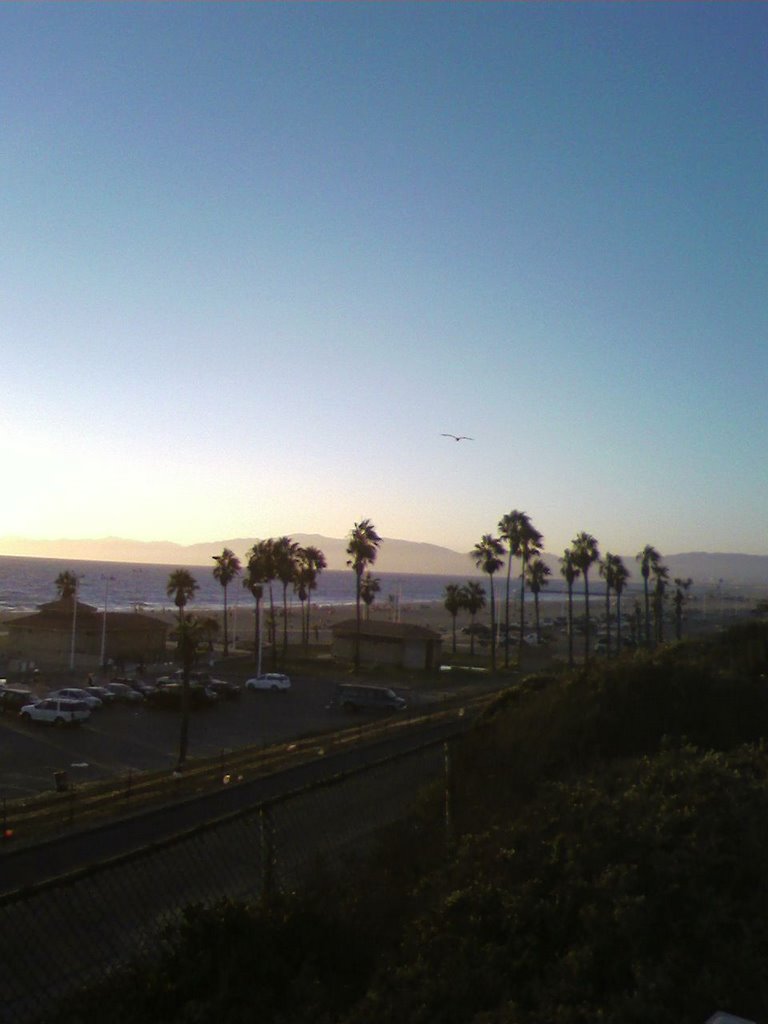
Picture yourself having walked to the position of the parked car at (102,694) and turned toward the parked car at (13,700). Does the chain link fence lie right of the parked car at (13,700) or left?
left

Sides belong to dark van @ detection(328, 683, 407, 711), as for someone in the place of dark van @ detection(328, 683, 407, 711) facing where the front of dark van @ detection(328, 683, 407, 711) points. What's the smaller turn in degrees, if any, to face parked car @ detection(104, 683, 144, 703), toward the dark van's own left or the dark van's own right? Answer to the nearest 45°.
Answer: approximately 180°

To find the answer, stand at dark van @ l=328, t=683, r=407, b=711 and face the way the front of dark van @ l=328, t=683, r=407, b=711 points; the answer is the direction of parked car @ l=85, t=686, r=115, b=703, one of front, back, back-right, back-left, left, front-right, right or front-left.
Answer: back

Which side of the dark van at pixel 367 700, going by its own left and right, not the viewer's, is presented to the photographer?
right

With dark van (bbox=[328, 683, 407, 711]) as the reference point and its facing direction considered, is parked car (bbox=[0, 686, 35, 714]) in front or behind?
behind

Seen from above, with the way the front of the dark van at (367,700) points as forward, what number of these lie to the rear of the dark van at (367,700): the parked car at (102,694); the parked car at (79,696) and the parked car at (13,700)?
3

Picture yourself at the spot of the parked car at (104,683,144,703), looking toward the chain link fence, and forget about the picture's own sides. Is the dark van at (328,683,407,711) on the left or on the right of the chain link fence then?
left

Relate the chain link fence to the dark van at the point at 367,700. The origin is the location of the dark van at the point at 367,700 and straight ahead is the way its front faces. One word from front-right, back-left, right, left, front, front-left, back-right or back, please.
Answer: right
